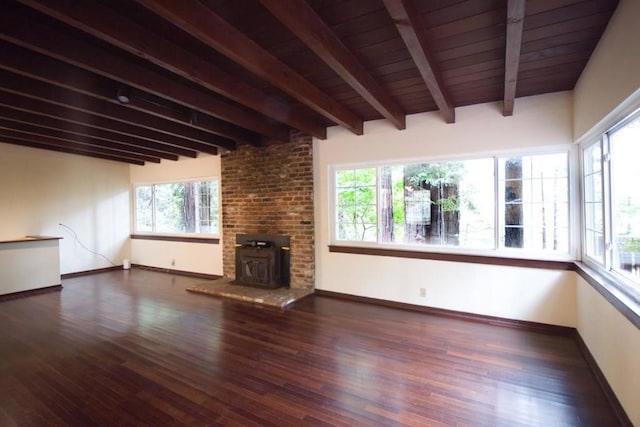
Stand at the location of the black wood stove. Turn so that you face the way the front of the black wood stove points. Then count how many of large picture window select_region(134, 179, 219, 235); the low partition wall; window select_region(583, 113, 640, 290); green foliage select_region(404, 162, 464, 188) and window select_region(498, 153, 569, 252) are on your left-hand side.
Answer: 3

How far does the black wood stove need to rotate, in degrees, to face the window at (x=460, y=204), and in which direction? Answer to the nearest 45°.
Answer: approximately 90° to its left

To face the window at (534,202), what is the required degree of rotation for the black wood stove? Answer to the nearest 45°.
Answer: approximately 90° to its left

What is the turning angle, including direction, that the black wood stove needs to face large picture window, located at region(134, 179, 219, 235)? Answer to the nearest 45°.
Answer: approximately 90° to its right

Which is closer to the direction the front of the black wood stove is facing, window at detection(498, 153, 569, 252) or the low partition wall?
the low partition wall

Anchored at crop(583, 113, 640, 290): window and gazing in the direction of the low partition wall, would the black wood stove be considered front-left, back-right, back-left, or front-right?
front-right

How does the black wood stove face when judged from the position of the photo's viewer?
facing the viewer and to the left of the viewer

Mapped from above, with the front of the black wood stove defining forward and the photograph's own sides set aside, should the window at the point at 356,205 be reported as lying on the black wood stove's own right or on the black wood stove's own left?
on the black wood stove's own left

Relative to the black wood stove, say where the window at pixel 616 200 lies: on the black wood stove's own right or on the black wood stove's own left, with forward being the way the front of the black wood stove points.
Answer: on the black wood stove's own left

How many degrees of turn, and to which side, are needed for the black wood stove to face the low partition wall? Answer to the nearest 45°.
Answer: approximately 45° to its right

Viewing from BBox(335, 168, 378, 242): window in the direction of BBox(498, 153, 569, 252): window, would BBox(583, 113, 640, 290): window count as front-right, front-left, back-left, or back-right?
front-right

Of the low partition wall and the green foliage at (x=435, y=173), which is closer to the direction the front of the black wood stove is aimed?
the low partition wall
